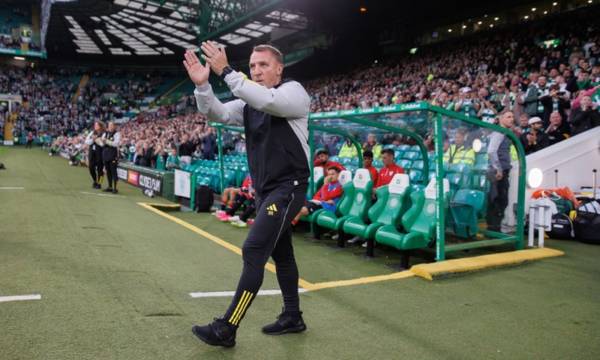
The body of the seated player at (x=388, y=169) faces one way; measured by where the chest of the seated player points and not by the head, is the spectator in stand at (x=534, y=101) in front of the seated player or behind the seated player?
behind

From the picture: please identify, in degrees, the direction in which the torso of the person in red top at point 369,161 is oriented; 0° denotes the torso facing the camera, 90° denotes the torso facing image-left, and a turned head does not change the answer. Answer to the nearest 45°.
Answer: approximately 45°

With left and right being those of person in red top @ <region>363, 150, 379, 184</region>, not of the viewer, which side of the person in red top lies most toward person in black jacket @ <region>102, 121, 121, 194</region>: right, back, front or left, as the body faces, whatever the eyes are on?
right

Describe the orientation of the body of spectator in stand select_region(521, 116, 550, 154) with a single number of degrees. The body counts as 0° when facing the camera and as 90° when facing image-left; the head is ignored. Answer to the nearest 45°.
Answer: approximately 45°

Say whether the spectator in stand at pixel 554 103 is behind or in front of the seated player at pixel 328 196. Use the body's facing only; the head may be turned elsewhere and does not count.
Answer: behind

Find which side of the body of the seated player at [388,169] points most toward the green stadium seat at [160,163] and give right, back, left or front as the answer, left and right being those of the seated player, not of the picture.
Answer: right
